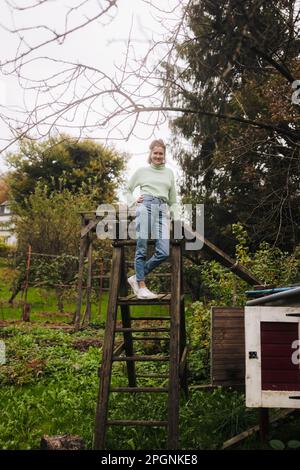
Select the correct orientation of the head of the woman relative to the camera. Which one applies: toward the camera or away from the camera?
toward the camera

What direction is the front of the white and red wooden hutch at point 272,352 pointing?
toward the camera

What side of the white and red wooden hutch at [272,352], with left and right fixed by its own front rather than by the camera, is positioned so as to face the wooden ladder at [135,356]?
right
